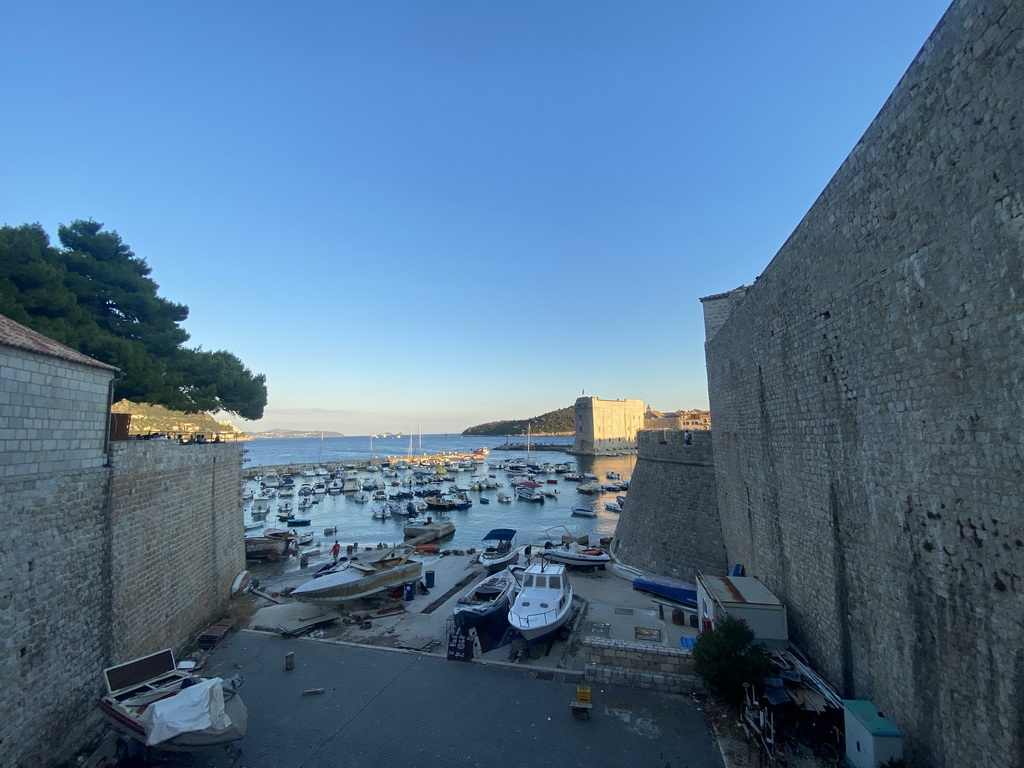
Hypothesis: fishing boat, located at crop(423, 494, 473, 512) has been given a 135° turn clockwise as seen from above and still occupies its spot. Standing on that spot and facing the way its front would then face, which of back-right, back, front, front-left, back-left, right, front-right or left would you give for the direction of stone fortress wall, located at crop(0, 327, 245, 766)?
back-right

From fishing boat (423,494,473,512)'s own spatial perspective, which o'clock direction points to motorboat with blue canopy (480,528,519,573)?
motorboat with blue canopy (480,528,519,573) is roughly at 9 o'clock from fishing boat (423,494,473,512).

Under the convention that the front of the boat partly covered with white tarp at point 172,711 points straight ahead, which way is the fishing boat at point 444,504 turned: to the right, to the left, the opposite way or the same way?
the opposite way

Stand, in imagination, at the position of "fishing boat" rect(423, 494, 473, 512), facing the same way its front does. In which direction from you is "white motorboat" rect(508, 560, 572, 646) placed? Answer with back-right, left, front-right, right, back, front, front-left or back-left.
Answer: left

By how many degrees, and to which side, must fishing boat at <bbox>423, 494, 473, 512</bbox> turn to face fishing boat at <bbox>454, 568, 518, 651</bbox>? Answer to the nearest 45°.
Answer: approximately 90° to its left

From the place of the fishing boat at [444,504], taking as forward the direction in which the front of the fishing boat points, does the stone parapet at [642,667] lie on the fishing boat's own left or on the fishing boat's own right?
on the fishing boat's own left

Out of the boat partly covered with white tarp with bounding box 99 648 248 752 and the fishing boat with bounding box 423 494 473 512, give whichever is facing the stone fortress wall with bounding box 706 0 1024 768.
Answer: the boat partly covered with white tarp

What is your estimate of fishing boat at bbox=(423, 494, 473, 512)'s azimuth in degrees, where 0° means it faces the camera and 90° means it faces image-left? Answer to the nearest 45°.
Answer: approximately 90°

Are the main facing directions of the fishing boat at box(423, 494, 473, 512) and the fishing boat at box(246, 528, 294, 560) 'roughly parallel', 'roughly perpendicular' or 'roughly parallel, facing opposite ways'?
roughly parallel, facing opposite ways

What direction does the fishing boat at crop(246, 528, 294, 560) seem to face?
to the viewer's right

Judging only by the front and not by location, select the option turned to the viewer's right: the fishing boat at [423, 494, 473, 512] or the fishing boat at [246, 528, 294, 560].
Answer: the fishing boat at [246, 528, 294, 560]

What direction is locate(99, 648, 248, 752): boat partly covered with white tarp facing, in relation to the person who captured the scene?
facing the viewer and to the right of the viewer
